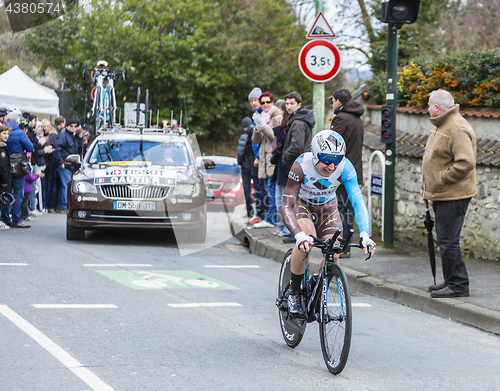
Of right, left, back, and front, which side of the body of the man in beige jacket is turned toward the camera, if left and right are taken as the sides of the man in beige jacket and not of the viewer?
left

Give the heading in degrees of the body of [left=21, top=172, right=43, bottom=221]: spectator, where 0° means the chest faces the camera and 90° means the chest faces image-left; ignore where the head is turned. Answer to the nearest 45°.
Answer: approximately 270°

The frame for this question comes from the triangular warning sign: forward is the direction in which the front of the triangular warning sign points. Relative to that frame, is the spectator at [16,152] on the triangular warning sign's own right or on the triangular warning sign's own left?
on the triangular warning sign's own right

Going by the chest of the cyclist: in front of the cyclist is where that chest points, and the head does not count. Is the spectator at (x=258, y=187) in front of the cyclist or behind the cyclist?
behind

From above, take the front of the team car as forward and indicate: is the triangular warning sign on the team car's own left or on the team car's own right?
on the team car's own left

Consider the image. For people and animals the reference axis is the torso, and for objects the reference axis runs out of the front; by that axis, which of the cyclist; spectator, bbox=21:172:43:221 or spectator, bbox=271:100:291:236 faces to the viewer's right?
spectator, bbox=21:172:43:221

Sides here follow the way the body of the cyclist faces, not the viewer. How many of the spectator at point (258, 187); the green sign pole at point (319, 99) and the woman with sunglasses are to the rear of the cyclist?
3

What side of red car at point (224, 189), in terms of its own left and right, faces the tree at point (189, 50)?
back

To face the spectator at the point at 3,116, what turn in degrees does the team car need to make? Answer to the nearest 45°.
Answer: approximately 135° to its right
